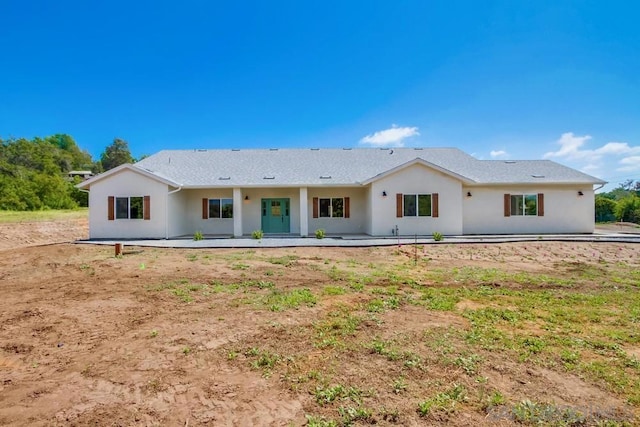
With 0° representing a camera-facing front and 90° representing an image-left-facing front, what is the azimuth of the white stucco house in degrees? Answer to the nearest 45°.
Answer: approximately 0°
